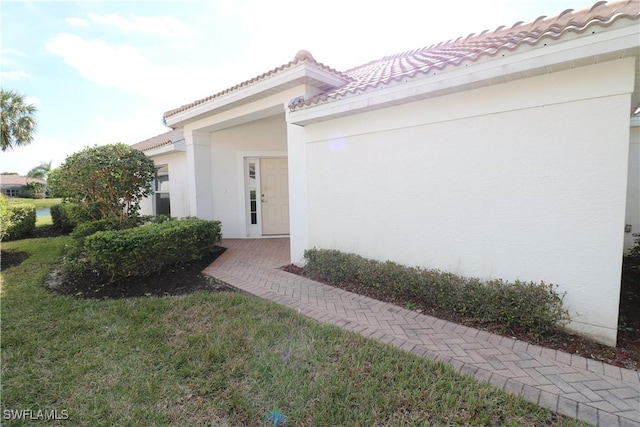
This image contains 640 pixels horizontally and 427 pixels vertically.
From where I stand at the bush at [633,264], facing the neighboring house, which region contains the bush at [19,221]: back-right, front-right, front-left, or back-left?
front-left

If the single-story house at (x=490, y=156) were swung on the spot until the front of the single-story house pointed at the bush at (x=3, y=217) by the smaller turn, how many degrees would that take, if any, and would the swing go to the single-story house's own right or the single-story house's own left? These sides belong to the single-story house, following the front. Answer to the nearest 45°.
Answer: approximately 45° to the single-story house's own right

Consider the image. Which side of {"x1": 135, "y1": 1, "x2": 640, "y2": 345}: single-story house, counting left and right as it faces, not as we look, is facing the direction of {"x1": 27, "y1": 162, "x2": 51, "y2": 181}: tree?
right

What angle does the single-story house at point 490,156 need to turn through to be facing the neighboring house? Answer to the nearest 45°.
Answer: approximately 90° to its right

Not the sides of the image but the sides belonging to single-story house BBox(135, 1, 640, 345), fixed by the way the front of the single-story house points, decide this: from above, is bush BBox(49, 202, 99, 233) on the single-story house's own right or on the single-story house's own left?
on the single-story house's own right

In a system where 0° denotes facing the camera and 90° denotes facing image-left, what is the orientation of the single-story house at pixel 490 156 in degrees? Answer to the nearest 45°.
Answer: approximately 45°

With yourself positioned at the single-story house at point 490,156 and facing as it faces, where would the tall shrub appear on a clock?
The tall shrub is roughly at 2 o'clock from the single-story house.
